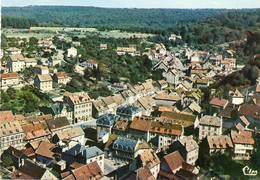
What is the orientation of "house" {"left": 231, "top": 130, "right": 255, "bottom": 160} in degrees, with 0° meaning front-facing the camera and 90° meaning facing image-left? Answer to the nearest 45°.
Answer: approximately 0°

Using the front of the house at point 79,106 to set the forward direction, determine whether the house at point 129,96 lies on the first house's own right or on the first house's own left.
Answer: on the first house's own left

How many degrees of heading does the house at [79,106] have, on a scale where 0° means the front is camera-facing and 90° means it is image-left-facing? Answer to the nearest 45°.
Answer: approximately 315°

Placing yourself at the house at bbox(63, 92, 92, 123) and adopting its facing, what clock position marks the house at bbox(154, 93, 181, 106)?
the house at bbox(154, 93, 181, 106) is roughly at 10 o'clock from the house at bbox(63, 92, 92, 123).

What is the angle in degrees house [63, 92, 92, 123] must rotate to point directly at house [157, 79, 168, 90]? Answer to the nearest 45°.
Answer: approximately 90° to its left

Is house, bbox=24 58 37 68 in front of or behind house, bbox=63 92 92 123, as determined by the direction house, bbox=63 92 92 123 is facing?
behind

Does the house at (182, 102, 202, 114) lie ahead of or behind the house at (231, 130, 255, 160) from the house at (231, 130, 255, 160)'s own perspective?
behind

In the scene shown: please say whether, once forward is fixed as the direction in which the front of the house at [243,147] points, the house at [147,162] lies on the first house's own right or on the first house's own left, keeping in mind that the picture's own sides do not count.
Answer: on the first house's own right

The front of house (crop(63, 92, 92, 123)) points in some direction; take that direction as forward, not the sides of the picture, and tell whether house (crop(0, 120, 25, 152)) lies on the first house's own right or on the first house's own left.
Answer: on the first house's own right

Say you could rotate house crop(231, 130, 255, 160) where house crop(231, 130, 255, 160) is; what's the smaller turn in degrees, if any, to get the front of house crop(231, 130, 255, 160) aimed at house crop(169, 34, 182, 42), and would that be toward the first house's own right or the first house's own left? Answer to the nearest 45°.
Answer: approximately 180°
